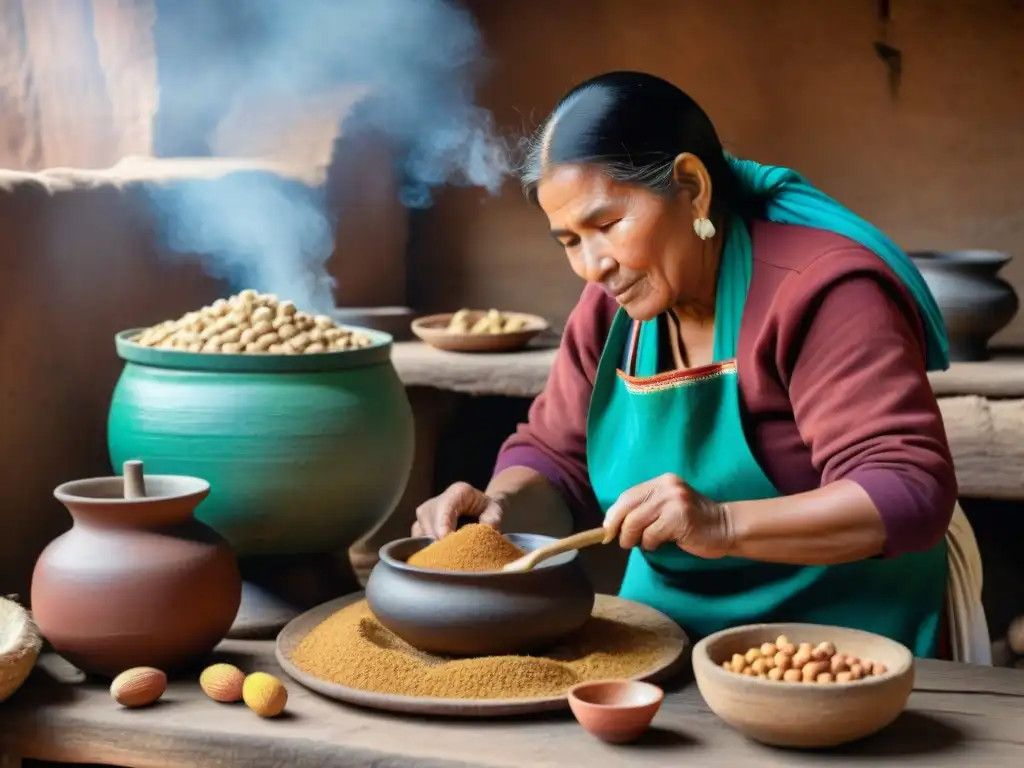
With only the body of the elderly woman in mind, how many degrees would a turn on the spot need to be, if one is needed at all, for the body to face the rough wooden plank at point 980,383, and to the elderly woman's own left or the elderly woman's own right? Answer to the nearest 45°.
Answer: approximately 135° to the elderly woman's own right

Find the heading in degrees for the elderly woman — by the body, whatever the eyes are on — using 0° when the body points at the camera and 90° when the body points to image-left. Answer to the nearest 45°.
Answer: approximately 45°

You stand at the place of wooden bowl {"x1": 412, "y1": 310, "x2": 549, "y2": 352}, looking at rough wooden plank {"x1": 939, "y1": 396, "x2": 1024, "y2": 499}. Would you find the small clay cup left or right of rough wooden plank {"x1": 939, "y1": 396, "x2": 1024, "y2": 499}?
right

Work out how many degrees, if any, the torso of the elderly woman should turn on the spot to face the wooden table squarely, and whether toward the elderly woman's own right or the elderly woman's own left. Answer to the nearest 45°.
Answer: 0° — they already face it

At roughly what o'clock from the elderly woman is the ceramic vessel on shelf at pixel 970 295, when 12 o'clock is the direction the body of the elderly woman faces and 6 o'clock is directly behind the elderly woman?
The ceramic vessel on shelf is roughly at 5 o'clock from the elderly woman.

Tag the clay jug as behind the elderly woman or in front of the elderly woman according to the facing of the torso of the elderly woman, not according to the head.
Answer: in front
